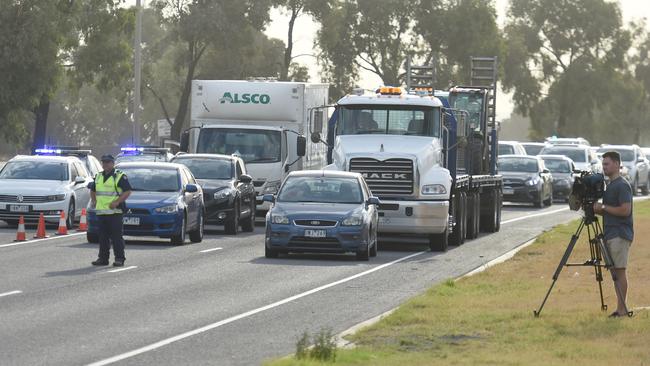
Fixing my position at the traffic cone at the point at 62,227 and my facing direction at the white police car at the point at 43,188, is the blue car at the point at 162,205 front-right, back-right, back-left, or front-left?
back-right

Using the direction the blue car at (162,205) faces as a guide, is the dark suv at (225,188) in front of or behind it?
behind

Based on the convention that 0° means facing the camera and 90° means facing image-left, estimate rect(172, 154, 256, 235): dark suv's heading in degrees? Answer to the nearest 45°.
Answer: approximately 0°

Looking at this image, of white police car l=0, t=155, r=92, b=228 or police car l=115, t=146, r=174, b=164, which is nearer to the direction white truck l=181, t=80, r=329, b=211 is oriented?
the white police car

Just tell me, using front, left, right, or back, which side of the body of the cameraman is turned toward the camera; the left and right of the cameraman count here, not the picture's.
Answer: left

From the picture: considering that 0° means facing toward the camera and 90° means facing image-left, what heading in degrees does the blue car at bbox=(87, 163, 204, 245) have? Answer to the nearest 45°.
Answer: approximately 0°
